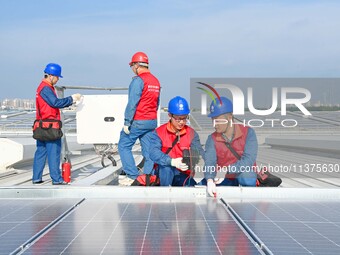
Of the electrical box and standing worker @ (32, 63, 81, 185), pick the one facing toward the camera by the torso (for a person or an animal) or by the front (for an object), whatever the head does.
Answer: the electrical box

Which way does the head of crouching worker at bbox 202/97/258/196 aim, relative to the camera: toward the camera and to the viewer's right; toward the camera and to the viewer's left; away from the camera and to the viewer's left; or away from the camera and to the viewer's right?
toward the camera and to the viewer's left

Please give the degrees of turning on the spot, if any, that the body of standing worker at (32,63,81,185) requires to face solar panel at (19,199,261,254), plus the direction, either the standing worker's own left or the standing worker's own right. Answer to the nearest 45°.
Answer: approximately 90° to the standing worker's own right

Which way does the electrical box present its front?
toward the camera

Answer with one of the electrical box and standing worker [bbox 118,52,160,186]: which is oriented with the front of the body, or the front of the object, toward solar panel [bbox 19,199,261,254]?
the electrical box

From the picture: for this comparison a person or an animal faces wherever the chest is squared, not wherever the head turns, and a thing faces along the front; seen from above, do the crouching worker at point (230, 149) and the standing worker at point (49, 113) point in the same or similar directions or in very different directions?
very different directions

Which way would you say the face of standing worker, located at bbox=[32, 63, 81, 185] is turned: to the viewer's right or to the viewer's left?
to the viewer's right

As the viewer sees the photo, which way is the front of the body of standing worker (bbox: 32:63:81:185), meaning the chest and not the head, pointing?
to the viewer's right

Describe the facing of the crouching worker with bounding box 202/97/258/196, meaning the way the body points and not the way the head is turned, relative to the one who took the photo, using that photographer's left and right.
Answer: facing the viewer and to the left of the viewer

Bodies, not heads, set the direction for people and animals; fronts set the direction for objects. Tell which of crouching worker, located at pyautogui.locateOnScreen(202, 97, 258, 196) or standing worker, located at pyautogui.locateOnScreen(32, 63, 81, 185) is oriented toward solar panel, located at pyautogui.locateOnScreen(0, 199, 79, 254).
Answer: the crouching worker
